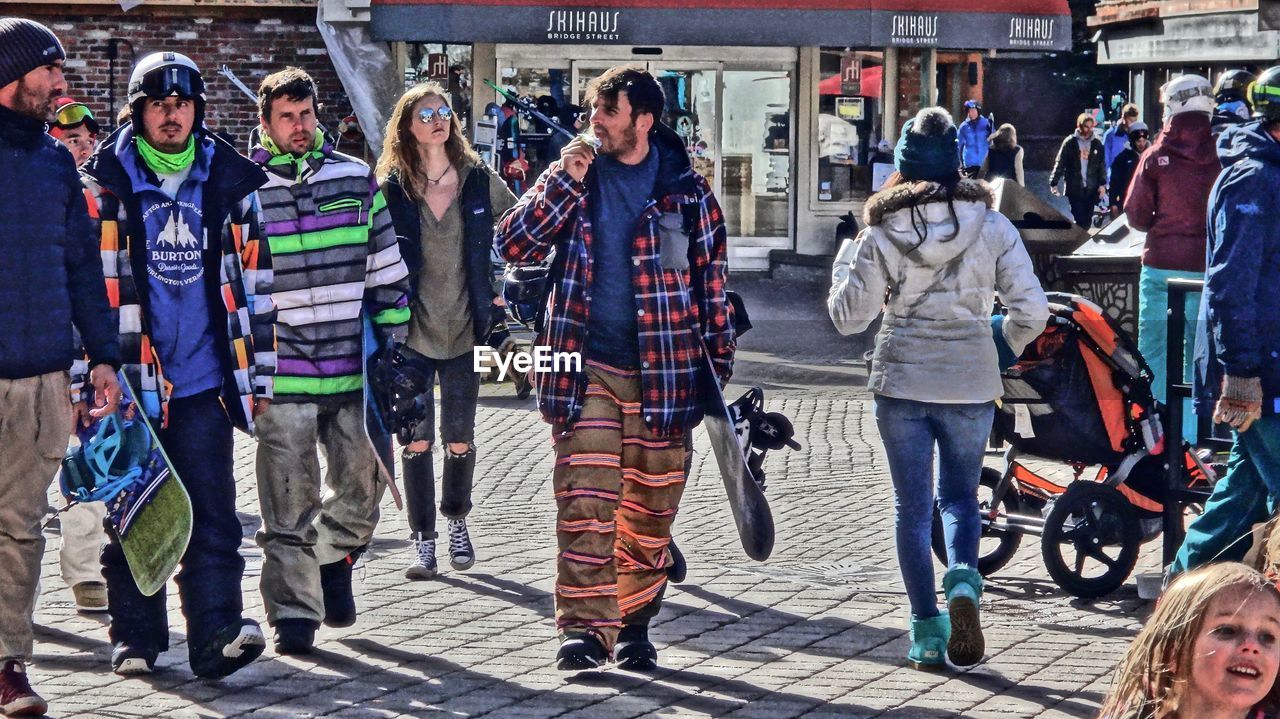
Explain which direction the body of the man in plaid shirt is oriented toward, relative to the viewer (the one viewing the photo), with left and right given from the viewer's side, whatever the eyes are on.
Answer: facing the viewer

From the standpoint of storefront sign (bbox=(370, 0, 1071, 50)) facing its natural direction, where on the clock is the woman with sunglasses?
The woman with sunglasses is roughly at 12 o'clock from the storefront sign.

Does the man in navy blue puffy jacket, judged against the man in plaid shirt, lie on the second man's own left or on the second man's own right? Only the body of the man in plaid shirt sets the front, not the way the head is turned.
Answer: on the second man's own right

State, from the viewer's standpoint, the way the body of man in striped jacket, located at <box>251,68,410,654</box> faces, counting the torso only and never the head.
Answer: toward the camera

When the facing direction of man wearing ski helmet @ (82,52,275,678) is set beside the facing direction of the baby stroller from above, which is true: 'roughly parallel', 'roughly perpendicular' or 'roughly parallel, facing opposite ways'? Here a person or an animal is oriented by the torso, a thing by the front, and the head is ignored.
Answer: roughly perpendicular

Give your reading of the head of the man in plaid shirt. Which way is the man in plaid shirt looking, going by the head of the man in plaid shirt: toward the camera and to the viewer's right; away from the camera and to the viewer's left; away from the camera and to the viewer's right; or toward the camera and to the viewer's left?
toward the camera and to the viewer's left

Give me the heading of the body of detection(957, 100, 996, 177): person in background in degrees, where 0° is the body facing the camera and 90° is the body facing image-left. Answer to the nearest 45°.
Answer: approximately 0°

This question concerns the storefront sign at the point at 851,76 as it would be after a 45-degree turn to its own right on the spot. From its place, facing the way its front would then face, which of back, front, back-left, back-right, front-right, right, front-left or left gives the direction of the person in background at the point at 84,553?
front-left

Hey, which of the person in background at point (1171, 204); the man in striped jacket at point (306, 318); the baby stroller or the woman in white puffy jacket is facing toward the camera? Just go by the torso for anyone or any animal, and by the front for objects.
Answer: the man in striped jacket

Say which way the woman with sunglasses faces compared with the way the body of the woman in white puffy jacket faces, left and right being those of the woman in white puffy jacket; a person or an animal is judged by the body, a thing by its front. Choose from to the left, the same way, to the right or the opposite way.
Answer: the opposite way
